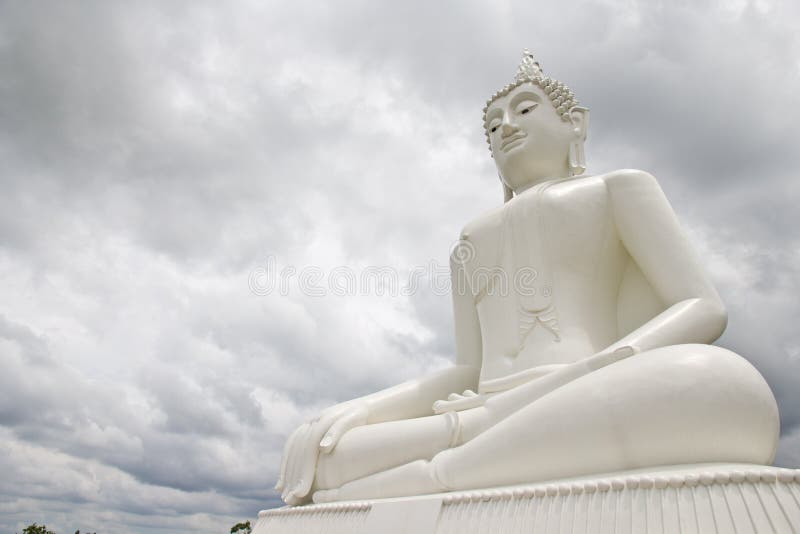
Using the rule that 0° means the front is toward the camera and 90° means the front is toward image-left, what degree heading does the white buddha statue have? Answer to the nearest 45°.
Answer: approximately 45°
